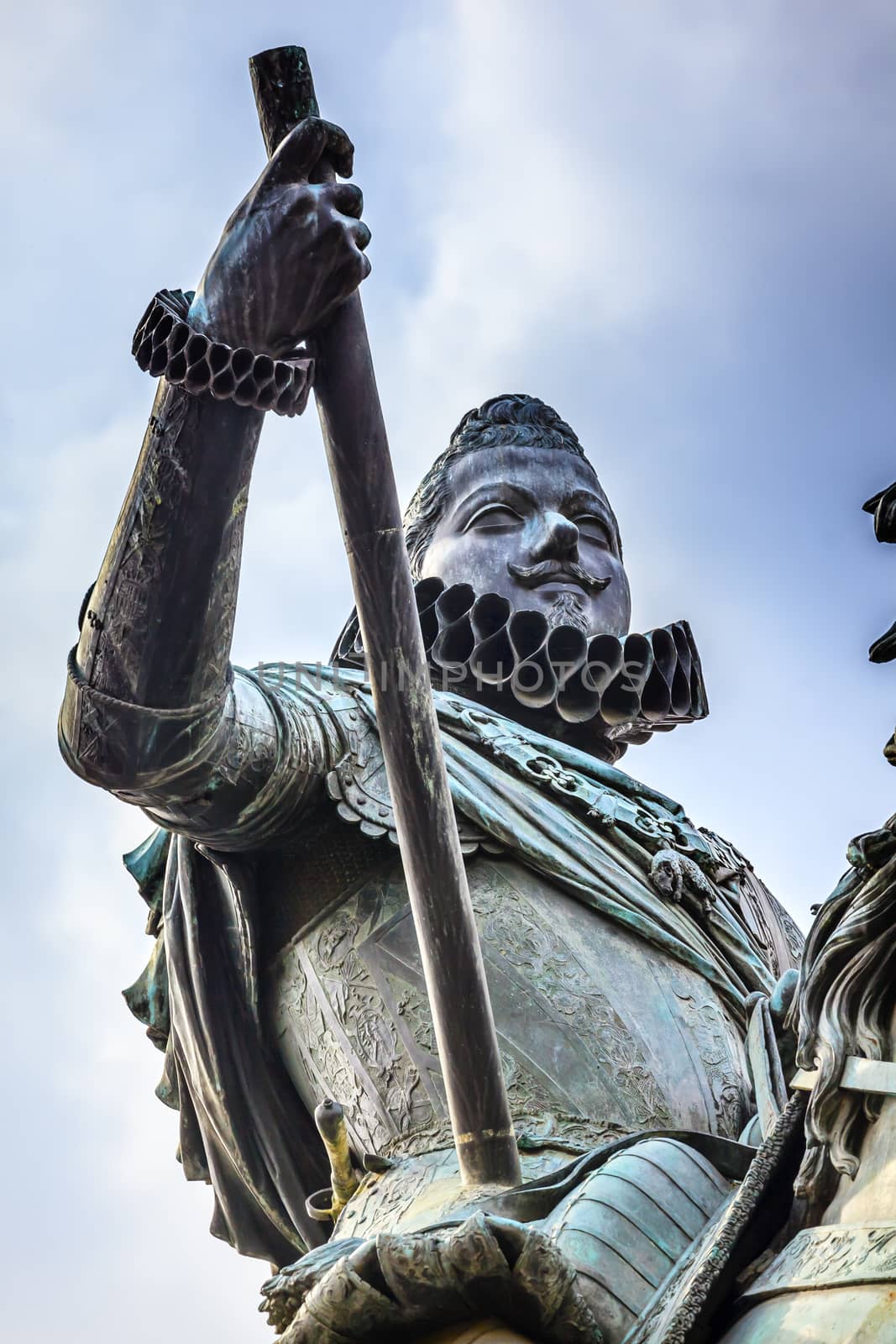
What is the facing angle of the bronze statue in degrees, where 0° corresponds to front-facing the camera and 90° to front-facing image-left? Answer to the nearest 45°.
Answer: approximately 315°
